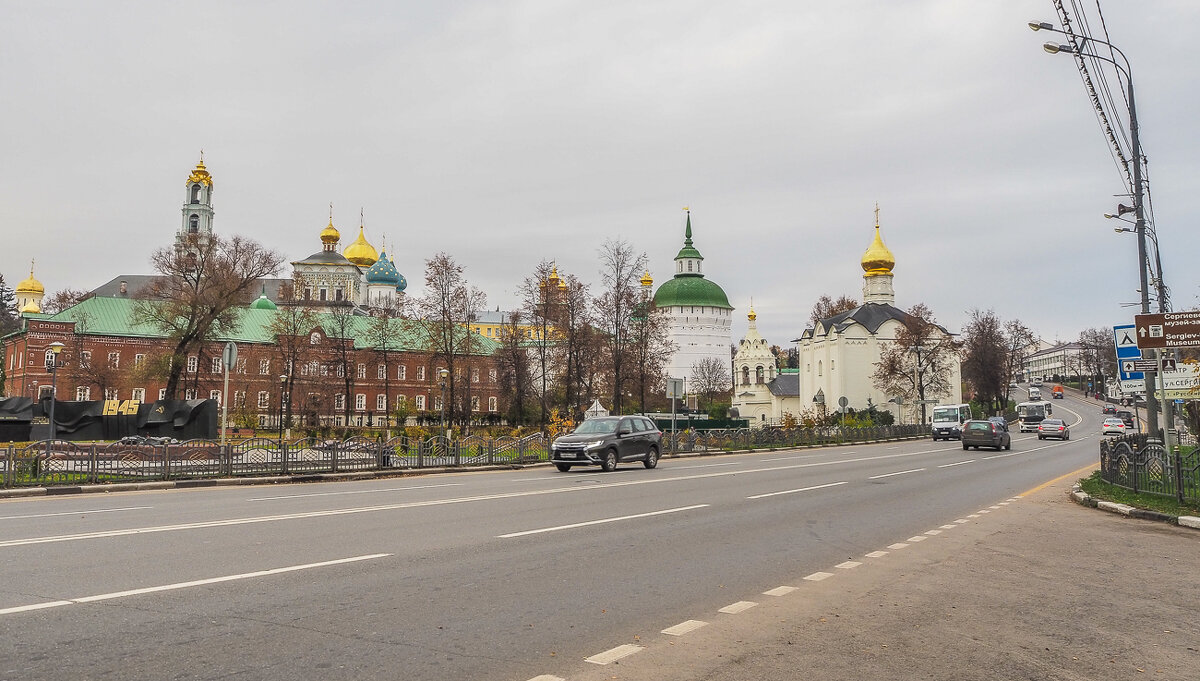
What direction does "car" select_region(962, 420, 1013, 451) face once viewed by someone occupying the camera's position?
facing away from the viewer and to the right of the viewer

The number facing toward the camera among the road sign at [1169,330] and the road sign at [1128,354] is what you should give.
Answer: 2

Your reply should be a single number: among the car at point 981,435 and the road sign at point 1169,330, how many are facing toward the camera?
1

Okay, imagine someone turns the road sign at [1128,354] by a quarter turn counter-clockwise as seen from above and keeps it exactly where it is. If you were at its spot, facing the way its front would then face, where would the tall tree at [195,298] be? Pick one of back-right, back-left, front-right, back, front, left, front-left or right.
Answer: back

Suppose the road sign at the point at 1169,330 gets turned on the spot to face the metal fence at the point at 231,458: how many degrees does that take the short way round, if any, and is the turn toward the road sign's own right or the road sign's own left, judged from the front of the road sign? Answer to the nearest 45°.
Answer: approximately 90° to the road sign's own right

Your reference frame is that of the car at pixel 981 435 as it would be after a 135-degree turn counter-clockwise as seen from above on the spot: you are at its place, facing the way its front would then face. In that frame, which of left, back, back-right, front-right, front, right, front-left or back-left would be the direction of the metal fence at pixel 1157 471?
left

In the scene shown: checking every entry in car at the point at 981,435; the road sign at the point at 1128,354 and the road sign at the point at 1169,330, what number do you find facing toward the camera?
2

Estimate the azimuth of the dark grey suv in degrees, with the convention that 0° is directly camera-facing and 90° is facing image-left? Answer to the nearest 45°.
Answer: approximately 45°

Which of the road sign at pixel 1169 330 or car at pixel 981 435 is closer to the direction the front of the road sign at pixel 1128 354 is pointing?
the road sign

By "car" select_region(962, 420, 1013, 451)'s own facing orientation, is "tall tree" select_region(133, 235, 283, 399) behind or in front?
behind
